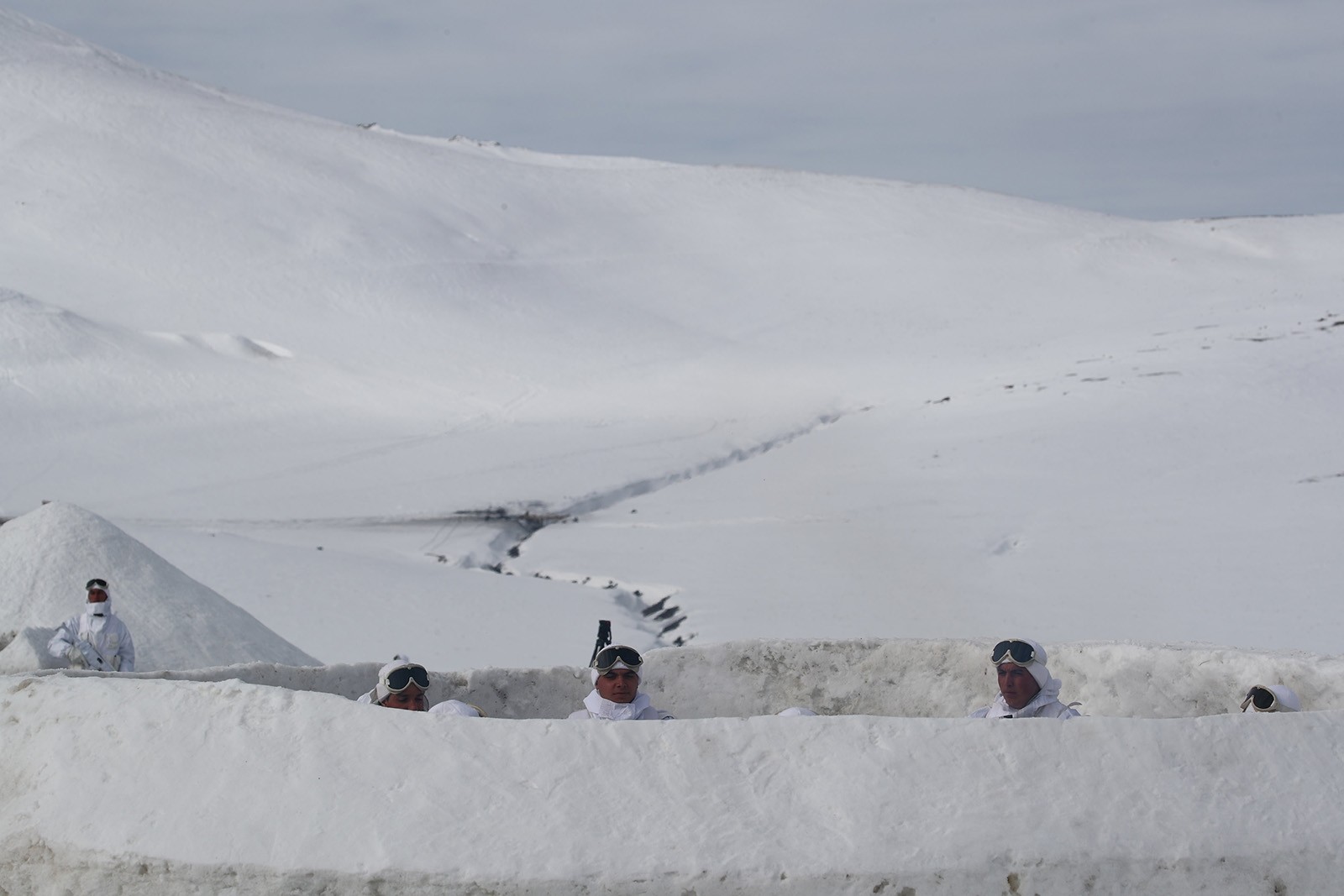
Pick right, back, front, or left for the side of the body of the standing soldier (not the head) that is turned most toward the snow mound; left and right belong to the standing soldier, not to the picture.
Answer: back

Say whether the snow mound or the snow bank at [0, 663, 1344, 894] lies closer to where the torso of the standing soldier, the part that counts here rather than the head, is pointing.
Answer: the snow bank

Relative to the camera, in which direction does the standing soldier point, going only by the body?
toward the camera

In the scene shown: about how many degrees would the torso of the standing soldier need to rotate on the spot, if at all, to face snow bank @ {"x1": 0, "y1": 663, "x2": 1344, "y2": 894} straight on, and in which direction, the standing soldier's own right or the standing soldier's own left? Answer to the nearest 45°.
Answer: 0° — they already face it

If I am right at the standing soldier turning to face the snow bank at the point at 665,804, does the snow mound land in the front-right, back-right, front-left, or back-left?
back-left

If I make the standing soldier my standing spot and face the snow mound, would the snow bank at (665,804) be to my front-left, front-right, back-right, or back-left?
back-right
